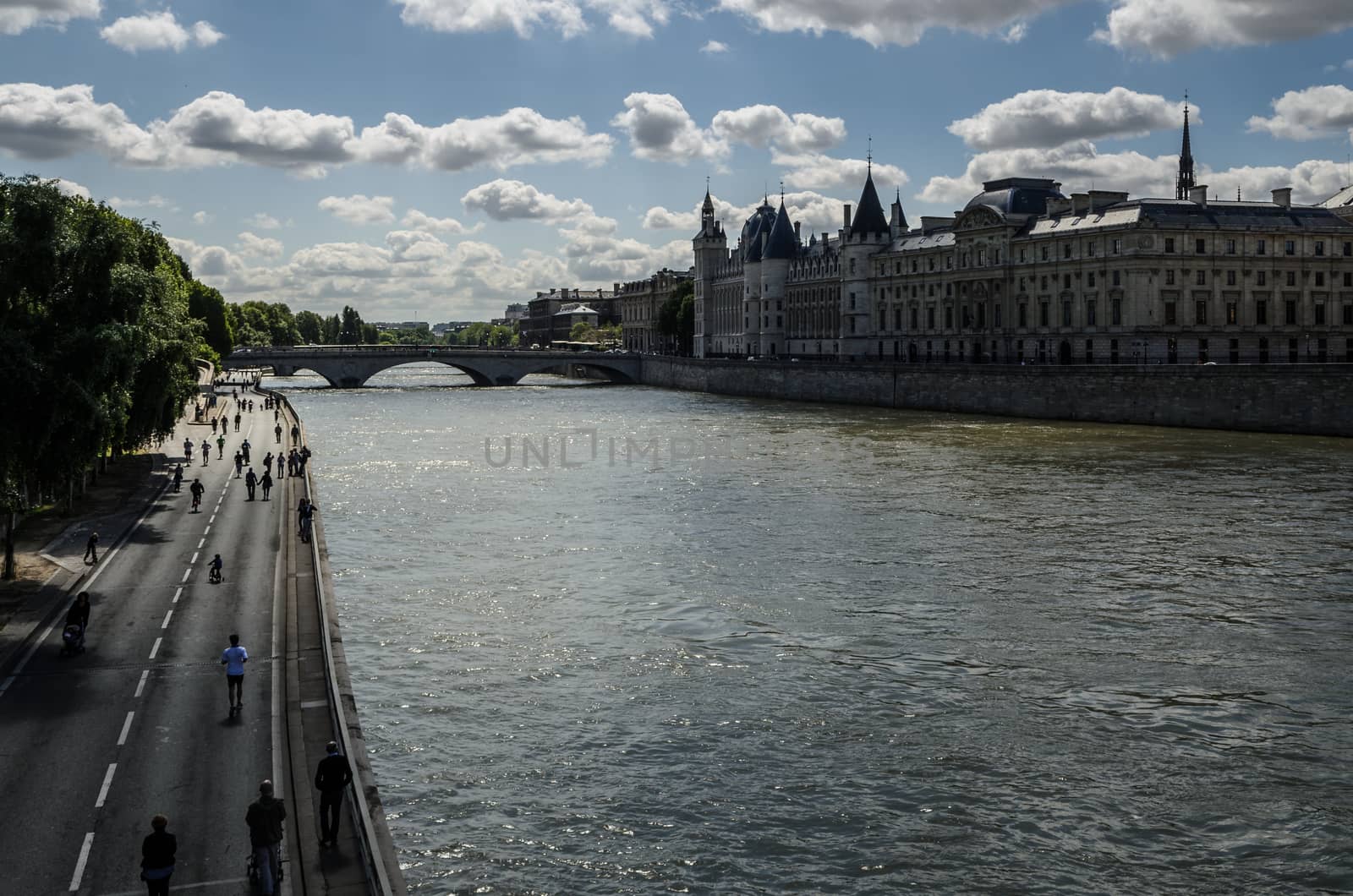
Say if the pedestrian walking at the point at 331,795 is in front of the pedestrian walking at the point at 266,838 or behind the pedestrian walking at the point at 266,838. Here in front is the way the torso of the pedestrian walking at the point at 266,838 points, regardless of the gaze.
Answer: in front

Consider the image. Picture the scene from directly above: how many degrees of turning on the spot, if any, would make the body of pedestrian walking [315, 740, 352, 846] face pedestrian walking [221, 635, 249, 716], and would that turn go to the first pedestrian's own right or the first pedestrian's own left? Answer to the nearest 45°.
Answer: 0° — they already face them

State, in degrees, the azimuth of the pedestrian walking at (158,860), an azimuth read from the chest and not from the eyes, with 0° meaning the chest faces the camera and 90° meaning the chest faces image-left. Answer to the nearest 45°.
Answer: approximately 180°

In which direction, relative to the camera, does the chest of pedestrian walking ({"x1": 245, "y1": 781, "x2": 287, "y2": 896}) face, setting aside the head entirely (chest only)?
away from the camera

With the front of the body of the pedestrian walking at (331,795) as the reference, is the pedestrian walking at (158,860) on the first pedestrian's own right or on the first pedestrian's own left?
on the first pedestrian's own left

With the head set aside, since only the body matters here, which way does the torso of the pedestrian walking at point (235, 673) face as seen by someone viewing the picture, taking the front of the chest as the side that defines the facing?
away from the camera

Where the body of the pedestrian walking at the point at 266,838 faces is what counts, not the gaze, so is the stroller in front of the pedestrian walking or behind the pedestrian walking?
in front

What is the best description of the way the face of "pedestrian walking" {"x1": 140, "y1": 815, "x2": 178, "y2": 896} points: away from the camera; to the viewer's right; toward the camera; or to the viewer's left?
away from the camera

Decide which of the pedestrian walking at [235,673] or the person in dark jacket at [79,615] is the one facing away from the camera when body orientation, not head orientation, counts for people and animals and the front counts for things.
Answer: the pedestrian walking

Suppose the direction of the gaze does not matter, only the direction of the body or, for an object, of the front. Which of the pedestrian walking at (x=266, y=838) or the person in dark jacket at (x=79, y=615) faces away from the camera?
the pedestrian walking

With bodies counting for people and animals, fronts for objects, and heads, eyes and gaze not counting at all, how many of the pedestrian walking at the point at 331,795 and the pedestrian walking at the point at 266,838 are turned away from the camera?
2

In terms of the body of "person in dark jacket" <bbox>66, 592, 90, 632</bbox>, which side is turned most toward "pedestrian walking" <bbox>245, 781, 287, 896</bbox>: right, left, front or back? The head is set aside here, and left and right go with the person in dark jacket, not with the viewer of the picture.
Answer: front

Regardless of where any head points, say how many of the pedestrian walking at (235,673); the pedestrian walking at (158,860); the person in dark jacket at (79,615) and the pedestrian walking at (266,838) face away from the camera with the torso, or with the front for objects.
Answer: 3
